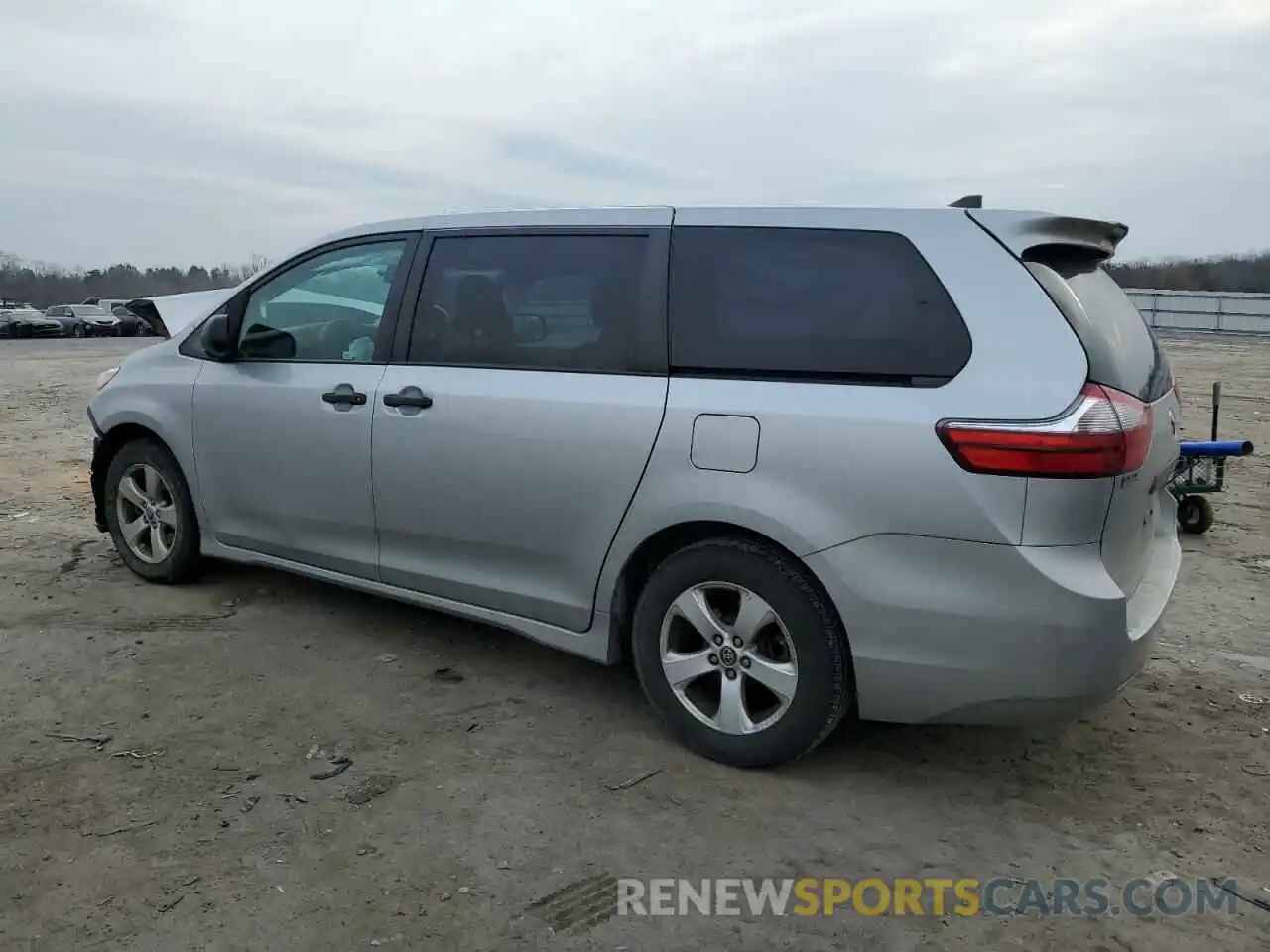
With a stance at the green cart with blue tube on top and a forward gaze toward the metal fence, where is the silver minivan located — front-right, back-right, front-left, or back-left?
back-left

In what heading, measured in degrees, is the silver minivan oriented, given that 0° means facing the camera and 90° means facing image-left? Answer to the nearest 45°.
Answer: approximately 135°

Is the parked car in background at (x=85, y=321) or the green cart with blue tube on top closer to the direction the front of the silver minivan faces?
the parked car in background

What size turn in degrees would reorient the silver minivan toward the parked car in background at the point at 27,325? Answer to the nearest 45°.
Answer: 0° — it already faces it

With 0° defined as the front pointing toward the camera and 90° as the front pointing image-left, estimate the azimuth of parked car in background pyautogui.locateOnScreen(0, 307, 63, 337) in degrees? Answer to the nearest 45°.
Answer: approximately 315°

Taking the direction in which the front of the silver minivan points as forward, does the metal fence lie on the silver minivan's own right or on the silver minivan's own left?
on the silver minivan's own right
